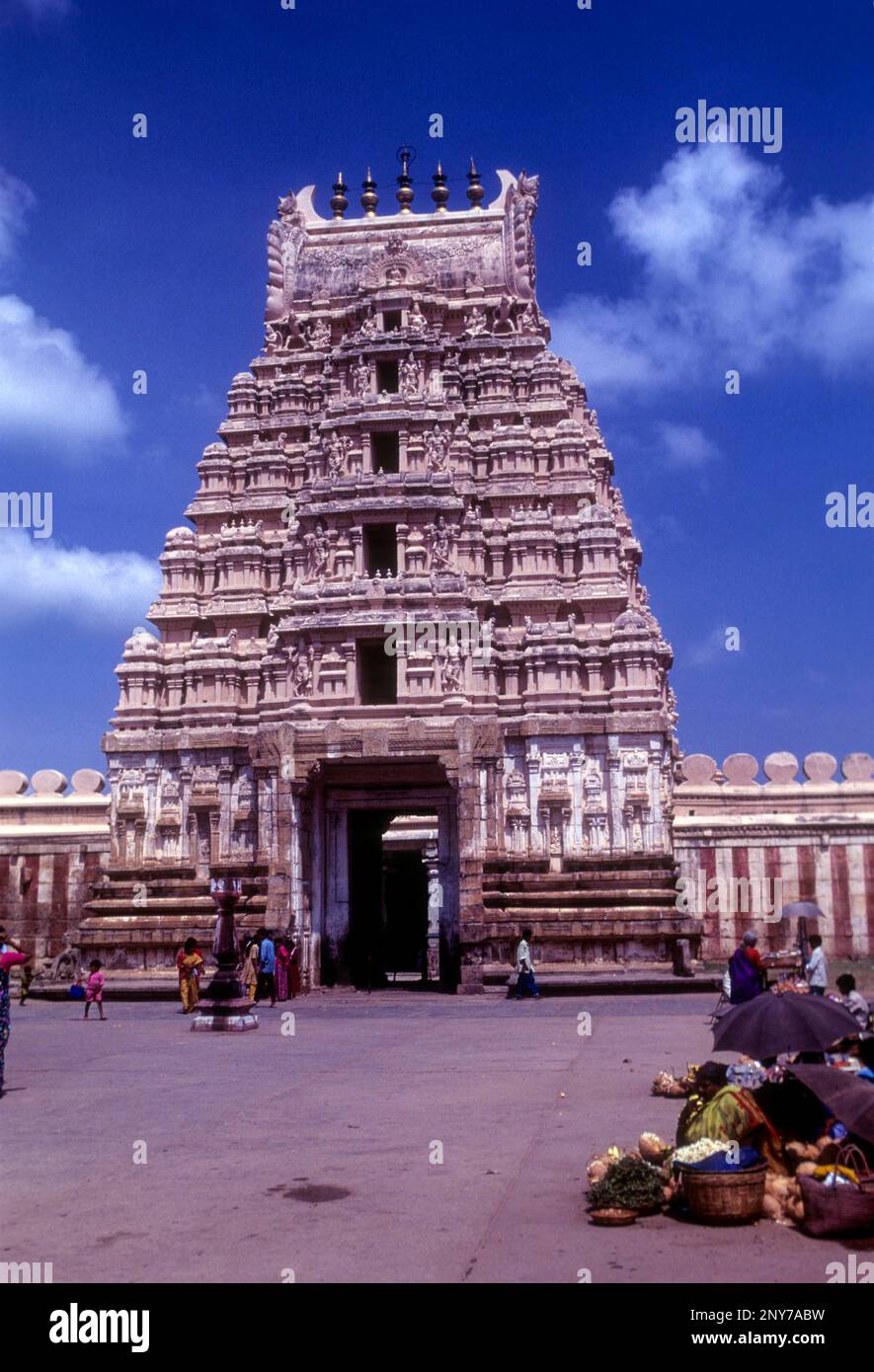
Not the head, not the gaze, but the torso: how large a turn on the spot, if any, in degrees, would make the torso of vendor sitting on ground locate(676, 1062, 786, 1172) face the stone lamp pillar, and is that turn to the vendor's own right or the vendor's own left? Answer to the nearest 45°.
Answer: approximately 90° to the vendor's own right

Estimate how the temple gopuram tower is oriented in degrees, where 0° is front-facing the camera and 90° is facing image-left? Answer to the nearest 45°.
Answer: approximately 0°
